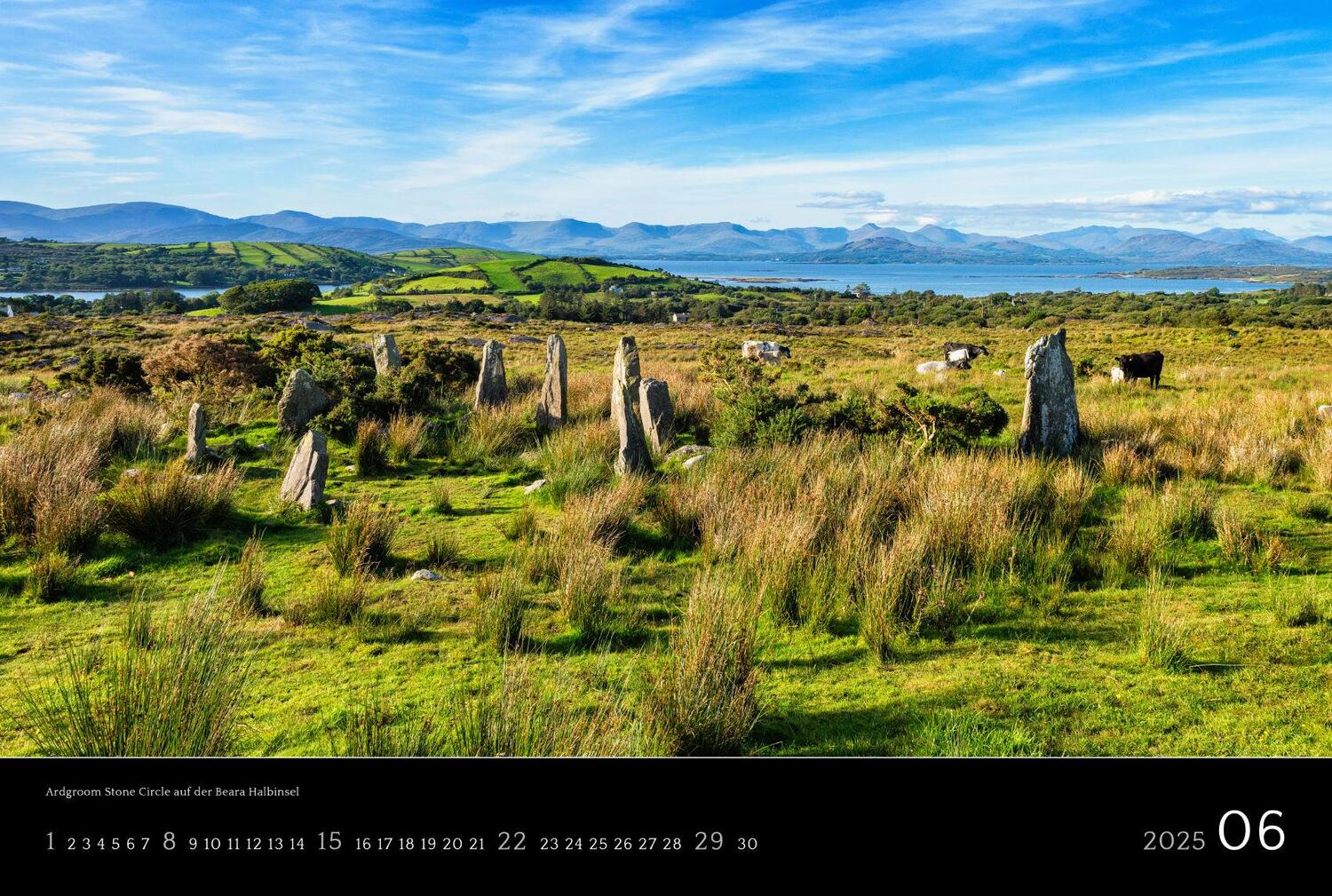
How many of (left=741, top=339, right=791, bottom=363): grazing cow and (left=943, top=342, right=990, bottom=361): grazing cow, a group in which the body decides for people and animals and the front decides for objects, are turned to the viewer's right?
2

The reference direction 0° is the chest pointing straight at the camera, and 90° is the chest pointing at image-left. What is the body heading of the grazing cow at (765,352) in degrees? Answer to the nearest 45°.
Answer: approximately 270°

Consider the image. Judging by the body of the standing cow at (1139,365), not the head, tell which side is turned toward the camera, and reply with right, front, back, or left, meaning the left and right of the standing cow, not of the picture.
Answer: left

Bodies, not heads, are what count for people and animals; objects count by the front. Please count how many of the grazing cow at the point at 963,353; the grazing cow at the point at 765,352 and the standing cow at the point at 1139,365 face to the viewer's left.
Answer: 1

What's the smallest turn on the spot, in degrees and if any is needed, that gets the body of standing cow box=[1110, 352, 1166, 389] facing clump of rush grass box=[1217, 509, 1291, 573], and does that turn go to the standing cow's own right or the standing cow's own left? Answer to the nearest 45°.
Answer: approximately 90° to the standing cow's own left

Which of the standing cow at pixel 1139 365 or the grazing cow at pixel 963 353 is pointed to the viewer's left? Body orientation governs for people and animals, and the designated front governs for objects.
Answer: the standing cow at pixel 1139 365

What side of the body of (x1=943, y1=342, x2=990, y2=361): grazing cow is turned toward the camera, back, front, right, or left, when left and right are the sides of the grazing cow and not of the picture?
right
